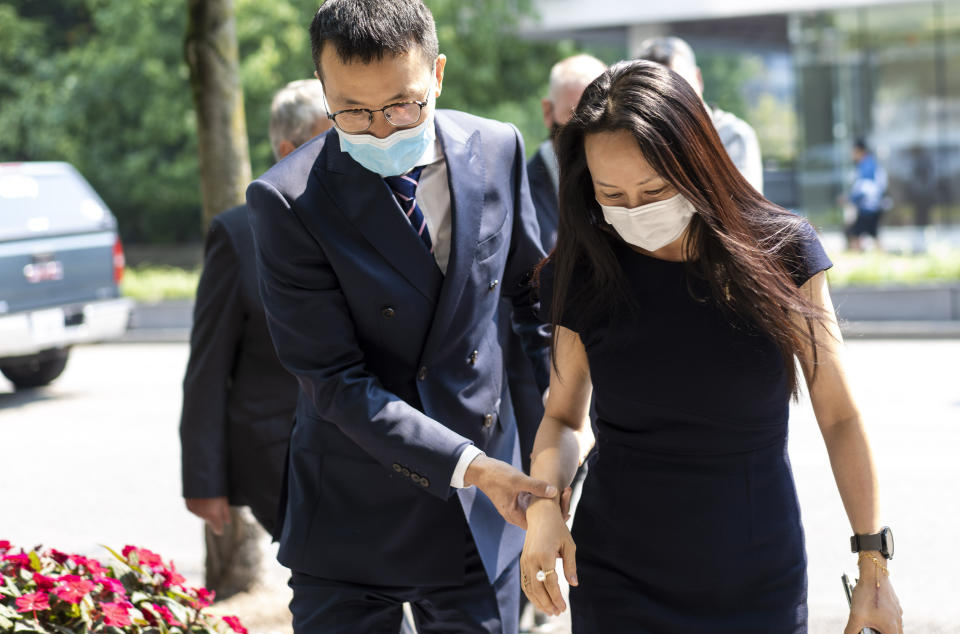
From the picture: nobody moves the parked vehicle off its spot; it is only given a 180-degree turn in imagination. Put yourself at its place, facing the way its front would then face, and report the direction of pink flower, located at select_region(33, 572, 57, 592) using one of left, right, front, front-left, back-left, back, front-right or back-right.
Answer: front-right

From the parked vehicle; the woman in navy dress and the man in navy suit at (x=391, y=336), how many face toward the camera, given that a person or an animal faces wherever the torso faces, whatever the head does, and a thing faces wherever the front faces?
2

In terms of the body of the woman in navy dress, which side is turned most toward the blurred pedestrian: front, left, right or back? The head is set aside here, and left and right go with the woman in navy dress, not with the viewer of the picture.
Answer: back

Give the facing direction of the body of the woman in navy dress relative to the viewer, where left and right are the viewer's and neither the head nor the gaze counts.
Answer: facing the viewer

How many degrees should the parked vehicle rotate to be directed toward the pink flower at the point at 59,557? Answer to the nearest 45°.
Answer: approximately 135° to its left

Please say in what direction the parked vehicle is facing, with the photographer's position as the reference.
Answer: facing away from the viewer and to the left of the viewer

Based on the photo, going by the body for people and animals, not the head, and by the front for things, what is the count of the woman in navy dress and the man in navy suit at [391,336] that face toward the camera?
2

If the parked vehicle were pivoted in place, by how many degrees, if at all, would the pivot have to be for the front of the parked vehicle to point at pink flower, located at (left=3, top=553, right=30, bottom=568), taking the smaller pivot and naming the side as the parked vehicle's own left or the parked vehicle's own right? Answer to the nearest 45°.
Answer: approximately 135° to the parked vehicle's own left
